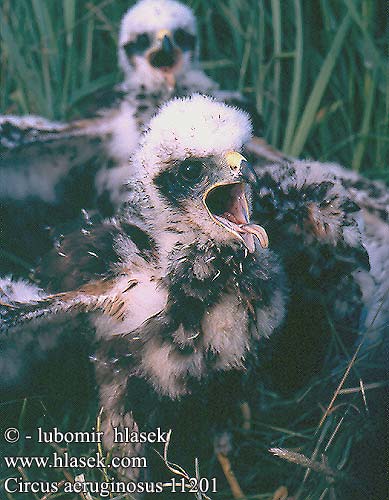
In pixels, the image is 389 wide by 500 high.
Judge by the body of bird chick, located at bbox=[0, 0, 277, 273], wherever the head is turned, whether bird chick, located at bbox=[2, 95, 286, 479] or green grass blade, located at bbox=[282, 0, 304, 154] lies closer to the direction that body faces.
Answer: the bird chick

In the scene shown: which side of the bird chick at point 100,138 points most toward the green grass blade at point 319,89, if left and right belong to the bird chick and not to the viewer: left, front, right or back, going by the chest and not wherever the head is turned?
left

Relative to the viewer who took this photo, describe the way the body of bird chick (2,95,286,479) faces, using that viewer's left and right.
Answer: facing the viewer and to the right of the viewer

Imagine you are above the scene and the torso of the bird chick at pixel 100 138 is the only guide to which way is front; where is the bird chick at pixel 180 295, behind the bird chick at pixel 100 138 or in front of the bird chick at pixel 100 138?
in front

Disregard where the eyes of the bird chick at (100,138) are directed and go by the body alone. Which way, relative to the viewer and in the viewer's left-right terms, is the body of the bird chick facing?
facing the viewer

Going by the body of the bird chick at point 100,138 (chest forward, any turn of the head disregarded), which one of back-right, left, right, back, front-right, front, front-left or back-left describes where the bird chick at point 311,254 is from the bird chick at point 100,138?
front-left

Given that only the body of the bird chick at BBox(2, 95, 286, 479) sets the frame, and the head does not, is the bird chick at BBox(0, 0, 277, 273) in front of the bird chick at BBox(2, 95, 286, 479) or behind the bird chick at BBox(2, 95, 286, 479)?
behind

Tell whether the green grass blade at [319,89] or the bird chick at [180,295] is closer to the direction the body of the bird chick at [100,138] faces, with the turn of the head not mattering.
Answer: the bird chick

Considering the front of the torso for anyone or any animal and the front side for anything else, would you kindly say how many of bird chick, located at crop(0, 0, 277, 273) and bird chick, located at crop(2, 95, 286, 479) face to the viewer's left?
0

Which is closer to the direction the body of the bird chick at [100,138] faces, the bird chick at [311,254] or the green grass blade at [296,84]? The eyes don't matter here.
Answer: the bird chick

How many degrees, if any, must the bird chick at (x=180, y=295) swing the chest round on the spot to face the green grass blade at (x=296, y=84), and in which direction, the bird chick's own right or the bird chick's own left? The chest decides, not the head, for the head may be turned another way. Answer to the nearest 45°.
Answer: approximately 135° to the bird chick's own left
